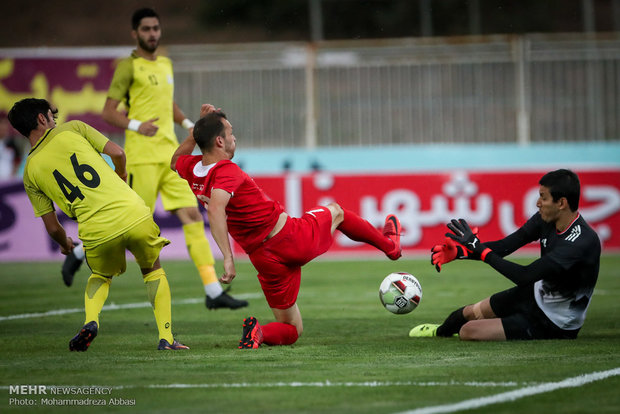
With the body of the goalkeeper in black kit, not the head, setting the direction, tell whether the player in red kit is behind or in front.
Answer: in front

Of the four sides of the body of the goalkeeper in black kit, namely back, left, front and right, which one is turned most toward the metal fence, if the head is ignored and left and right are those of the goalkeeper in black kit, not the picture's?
right

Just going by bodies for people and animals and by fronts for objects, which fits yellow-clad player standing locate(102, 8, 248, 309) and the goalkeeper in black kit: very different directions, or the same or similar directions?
very different directions

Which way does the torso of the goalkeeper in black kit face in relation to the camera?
to the viewer's left

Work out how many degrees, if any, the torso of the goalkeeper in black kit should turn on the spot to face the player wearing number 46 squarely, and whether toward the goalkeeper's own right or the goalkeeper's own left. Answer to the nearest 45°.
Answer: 0° — they already face them

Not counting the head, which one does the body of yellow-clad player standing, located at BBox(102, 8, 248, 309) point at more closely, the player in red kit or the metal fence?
the player in red kit

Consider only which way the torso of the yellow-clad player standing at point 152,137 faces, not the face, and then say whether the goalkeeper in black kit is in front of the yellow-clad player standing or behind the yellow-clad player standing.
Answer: in front

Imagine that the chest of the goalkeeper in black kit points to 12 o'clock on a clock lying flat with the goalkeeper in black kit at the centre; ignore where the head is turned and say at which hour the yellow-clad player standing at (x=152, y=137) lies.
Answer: The yellow-clad player standing is roughly at 1 o'clock from the goalkeeper in black kit.

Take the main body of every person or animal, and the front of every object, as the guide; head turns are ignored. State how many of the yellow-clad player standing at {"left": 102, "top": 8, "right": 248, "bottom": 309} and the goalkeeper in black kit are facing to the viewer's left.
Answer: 1

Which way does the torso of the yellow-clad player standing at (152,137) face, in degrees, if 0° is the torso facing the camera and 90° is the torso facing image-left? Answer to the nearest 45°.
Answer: approximately 315°

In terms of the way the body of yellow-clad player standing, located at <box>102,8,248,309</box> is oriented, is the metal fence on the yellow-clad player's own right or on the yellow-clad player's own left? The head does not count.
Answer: on the yellow-clad player's own left

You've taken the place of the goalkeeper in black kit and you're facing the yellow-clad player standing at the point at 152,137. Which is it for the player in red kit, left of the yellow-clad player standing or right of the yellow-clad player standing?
left

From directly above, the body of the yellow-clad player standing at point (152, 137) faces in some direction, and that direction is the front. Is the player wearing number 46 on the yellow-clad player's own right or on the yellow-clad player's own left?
on the yellow-clad player's own right

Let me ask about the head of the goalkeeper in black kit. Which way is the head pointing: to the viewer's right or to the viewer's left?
to the viewer's left
